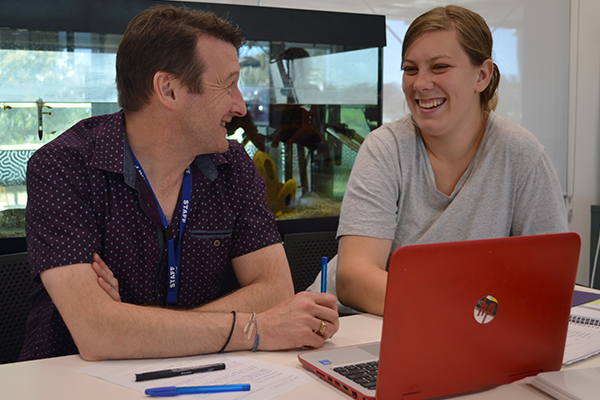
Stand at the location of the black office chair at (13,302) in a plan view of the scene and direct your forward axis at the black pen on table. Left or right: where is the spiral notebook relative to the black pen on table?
left

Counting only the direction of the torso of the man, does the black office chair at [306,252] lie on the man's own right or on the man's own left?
on the man's own left

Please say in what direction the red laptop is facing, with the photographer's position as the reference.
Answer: facing away from the viewer and to the left of the viewer

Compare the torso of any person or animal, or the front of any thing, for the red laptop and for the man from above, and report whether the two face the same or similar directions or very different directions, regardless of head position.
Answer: very different directions

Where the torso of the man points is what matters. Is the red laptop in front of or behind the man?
in front

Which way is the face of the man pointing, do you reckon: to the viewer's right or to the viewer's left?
to the viewer's right

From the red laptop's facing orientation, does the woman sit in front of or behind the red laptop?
in front

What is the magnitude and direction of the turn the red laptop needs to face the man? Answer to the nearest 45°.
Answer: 0° — it already faces them

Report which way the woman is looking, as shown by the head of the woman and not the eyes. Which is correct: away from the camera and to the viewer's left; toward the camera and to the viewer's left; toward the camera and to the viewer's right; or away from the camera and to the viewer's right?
toward the camera and to the viewer's left
